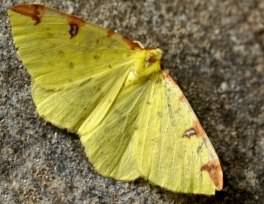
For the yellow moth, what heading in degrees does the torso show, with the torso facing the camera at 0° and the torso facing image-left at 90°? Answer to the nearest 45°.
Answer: approximately 225°
